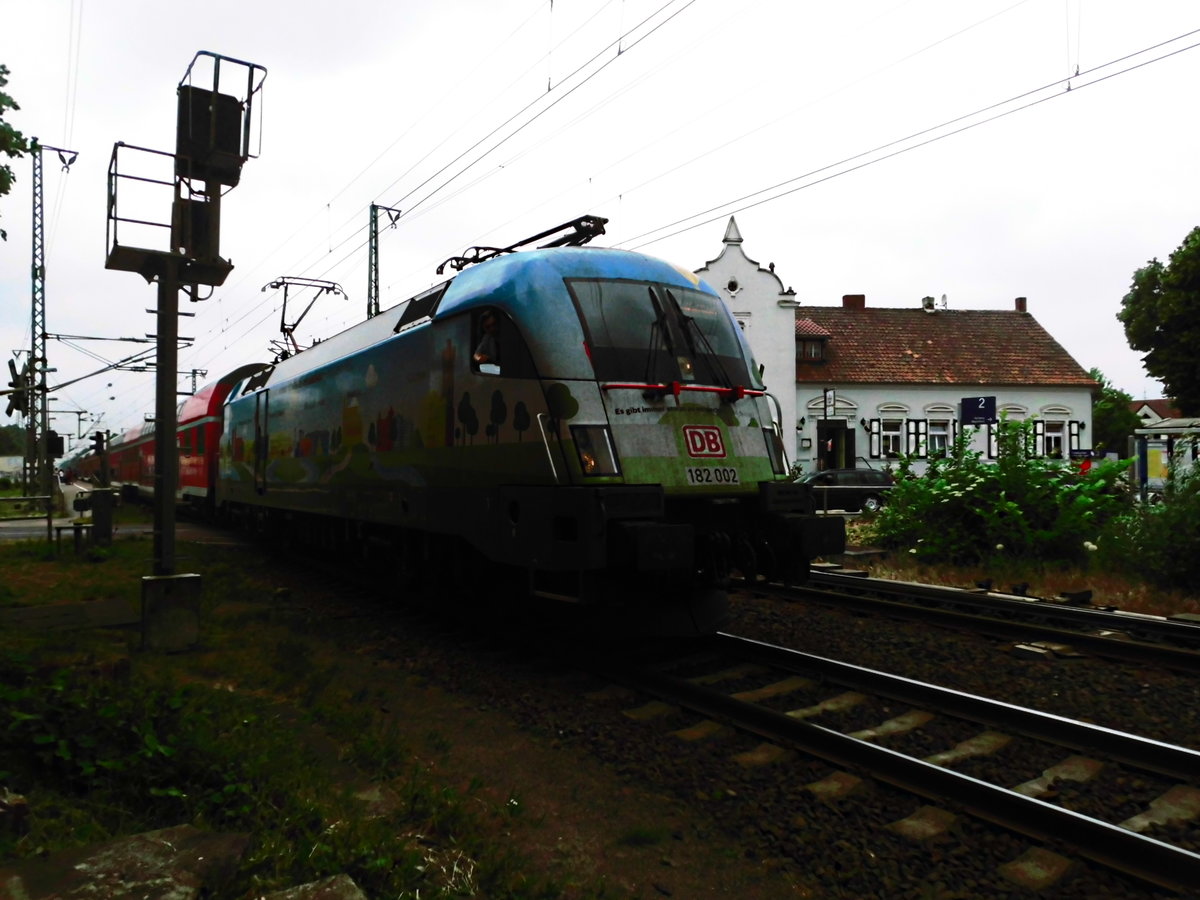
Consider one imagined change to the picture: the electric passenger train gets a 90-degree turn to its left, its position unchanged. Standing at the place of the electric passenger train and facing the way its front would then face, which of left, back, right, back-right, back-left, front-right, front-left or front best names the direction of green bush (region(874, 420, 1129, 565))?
front

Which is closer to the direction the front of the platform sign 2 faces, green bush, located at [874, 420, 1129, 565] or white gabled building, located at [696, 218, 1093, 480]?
the green bush

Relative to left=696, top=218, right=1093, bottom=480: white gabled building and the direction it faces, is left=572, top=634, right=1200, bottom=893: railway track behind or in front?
in front

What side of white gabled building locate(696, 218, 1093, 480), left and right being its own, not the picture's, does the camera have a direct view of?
front

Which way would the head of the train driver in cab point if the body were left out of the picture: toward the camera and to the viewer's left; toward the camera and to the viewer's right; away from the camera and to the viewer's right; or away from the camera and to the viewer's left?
toward the camera and to the viewer's right

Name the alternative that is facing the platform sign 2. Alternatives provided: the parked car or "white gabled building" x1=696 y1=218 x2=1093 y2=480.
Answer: the white gabled building

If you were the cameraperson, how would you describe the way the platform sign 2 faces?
facing the viewer

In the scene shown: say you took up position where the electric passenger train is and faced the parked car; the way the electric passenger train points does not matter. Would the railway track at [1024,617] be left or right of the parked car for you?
right

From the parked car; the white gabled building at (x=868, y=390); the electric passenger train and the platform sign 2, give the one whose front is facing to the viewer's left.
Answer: the parked car

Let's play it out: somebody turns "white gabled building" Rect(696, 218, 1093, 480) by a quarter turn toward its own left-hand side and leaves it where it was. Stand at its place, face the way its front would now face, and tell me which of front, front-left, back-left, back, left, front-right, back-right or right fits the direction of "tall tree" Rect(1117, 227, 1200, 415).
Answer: front

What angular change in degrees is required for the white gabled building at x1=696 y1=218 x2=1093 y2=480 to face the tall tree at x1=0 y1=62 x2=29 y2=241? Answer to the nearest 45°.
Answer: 0° — it already faces it

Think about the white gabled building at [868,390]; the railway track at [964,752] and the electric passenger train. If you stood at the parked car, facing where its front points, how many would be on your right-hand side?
1
